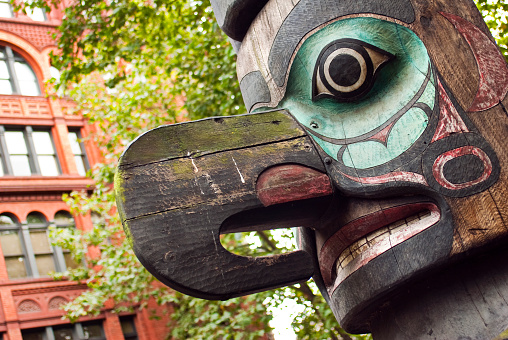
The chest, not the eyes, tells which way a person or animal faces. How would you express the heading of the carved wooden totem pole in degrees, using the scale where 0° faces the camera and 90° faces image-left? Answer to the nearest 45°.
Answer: approximately 90°

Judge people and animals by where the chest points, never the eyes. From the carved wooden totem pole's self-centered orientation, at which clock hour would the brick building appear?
The brick building is roughly at 2 o'clock from the carved wooden totem pole.
